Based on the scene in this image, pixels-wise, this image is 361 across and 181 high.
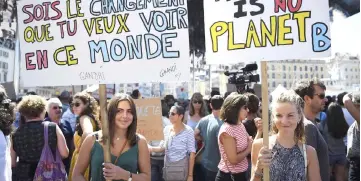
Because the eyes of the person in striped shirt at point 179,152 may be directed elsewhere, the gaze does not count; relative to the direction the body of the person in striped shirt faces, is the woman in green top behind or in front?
in front

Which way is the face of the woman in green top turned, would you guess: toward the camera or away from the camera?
toward the camera

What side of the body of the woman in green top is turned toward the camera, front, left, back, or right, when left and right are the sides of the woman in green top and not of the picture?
front

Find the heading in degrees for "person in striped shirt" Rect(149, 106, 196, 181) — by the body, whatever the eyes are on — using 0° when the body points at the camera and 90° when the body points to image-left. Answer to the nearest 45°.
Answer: approximately 45°

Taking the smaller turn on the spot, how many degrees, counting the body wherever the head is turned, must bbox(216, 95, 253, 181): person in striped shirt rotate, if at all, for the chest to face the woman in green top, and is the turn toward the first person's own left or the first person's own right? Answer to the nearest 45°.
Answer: approximately 135° to the first person's own right
